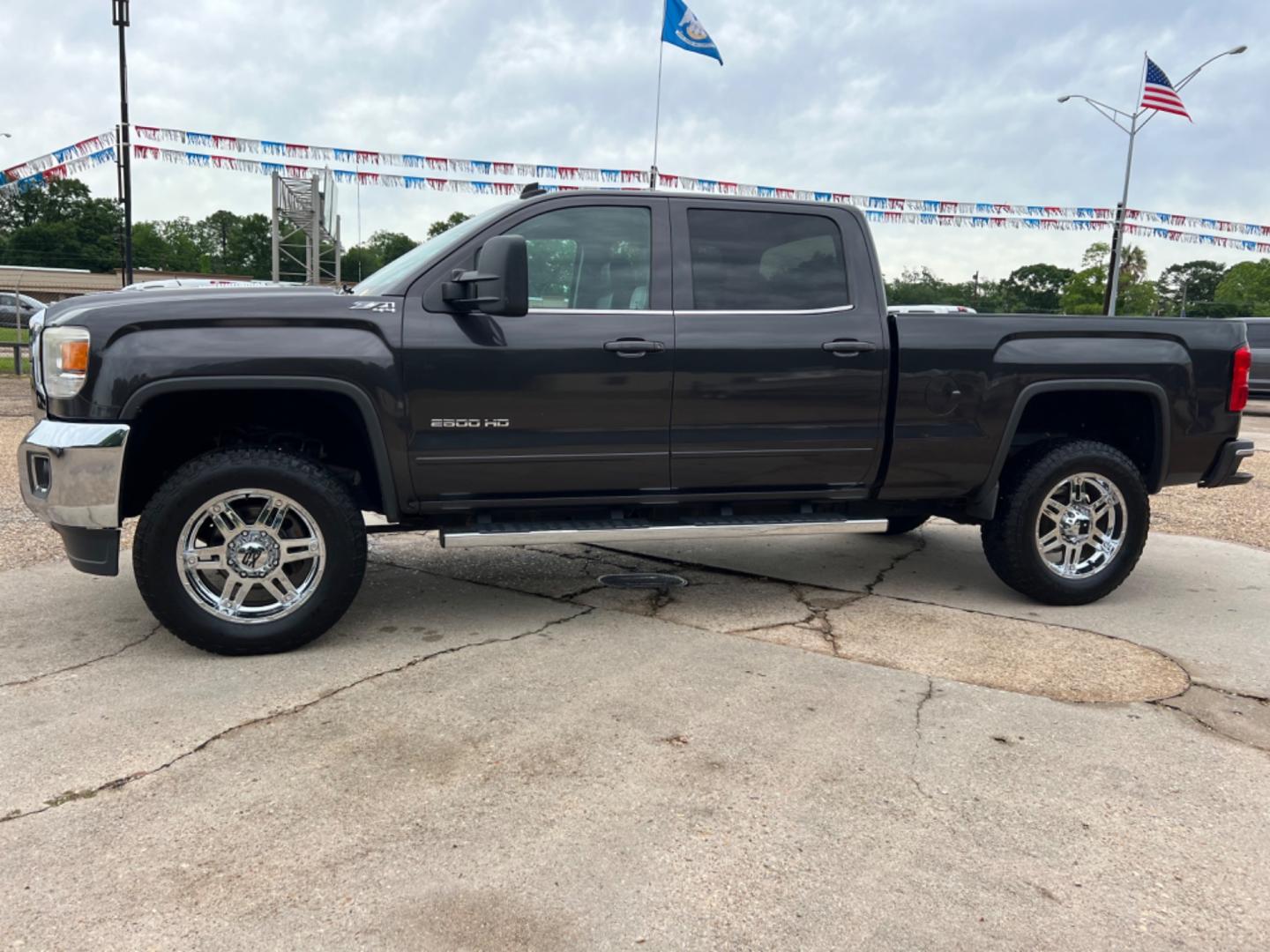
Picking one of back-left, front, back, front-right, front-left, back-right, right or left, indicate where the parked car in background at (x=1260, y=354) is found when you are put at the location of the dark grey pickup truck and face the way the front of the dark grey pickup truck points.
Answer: back-right

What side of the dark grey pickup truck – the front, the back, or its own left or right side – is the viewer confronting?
left

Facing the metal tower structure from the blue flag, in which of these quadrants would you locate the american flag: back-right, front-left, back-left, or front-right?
back-right

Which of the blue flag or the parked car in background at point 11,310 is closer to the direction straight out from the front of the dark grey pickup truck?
the parked car in background

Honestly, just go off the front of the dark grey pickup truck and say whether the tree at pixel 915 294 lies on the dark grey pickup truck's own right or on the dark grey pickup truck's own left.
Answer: on the dark grey pickup truck's own right

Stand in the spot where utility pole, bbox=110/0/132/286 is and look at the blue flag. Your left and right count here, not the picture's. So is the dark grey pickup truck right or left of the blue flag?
right

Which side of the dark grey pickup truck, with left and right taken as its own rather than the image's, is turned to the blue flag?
right

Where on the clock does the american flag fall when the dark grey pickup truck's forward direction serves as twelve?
The american flag is roughly at 4 o'clock from the dark grey pickup truck.

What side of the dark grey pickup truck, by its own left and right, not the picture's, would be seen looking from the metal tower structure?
right

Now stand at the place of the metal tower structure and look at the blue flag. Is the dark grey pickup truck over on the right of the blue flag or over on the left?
right

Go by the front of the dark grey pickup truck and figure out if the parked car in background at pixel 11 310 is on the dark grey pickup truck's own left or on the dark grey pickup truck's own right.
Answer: on the dark grey pickup truck's own right
